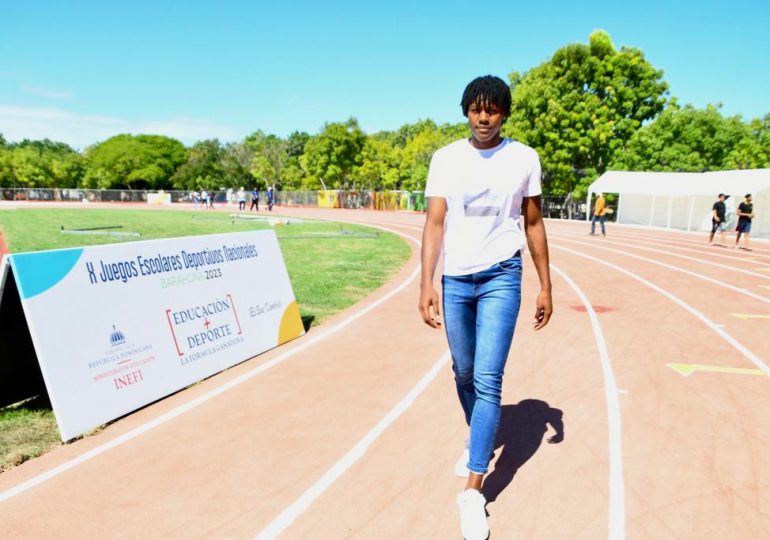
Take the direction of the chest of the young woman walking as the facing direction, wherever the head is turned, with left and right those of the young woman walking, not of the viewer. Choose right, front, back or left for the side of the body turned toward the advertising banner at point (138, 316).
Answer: right

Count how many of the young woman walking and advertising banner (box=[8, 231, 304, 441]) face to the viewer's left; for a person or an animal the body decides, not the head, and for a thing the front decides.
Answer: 0

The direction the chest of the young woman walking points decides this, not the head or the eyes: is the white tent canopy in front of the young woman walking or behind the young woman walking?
behind

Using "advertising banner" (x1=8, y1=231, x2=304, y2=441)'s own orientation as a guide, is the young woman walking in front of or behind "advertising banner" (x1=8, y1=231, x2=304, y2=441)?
in front

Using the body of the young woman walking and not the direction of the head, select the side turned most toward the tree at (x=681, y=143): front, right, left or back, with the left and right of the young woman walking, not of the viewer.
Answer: back

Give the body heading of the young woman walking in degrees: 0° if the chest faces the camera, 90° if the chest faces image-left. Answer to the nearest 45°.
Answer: approximately 0°

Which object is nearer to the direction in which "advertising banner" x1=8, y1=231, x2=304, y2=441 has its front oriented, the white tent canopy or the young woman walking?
the young woman walking

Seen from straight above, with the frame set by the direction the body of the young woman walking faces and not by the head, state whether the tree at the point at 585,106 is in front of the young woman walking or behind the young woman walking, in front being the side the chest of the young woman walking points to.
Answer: behind

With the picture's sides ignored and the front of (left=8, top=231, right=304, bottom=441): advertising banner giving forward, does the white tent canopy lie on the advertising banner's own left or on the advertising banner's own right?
on the advertising banner's own left
